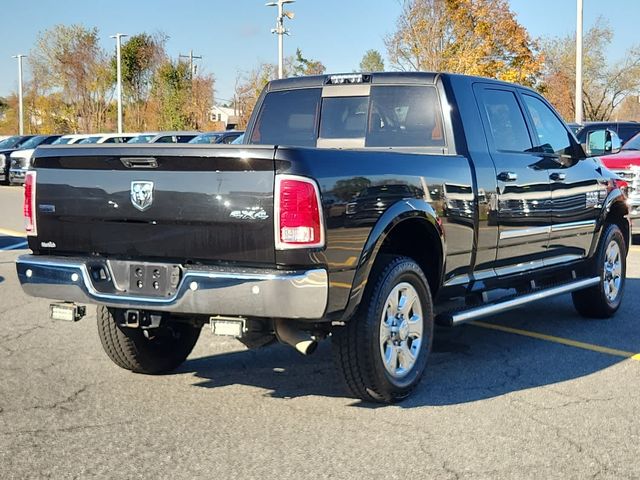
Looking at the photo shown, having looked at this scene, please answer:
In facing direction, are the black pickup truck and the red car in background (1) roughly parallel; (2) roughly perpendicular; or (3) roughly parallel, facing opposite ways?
roughly parallel, facing opposite ways

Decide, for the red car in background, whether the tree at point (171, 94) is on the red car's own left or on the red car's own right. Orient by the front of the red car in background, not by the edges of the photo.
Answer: on the red car's own right

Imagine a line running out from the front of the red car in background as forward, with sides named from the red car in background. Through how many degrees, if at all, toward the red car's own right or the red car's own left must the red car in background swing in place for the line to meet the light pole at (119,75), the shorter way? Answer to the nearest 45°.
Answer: approximately 90° to the red car's own right

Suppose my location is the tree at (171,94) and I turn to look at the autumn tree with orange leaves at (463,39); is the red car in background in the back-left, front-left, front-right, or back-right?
front-right

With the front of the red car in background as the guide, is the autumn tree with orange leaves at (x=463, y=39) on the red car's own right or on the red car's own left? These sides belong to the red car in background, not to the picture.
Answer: on the red car's own right

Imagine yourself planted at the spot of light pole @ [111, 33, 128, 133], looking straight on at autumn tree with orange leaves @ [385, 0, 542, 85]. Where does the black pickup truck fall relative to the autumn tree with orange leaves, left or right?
right

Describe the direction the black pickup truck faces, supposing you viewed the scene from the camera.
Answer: facing away from the viewer and to the right of the viewer

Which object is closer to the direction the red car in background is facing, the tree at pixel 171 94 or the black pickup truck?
the black pickup truck

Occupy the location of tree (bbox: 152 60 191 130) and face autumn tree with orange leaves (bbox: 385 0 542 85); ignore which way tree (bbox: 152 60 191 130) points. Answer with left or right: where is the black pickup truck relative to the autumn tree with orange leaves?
right

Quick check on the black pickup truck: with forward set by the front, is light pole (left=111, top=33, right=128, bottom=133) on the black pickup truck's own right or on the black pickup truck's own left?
on the black pickup truck's own left

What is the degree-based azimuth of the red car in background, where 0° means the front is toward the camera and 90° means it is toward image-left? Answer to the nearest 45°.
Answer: approximately 45°

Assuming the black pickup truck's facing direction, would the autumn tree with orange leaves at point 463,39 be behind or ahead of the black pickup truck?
ahead
